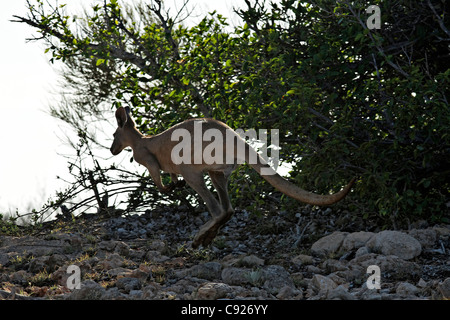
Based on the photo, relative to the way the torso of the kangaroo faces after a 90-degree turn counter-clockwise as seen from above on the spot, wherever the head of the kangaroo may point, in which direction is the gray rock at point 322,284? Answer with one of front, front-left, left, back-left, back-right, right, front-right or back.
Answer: front-left

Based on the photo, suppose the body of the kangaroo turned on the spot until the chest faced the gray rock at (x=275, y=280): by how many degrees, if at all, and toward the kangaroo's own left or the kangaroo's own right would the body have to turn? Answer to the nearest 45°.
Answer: approximately 135° to the kangaroo's own left

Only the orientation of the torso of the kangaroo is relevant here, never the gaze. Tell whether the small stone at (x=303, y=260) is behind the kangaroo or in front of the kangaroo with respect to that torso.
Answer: behind

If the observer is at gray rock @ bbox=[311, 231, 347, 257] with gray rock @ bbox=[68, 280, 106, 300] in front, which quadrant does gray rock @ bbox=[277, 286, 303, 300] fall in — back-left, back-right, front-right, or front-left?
front-left

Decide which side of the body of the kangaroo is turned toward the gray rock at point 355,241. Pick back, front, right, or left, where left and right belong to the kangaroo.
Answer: back

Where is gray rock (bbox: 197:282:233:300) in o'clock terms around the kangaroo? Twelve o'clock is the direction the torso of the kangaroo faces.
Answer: The gray rock is roughly at 9 o'clock from the kangaroo.

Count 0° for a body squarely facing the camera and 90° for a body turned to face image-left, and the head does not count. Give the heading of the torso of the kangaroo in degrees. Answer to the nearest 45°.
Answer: approximately 90°

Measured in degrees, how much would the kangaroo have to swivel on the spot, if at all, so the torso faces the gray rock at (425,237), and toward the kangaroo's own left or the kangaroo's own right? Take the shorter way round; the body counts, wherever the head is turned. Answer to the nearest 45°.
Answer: approximately 180°

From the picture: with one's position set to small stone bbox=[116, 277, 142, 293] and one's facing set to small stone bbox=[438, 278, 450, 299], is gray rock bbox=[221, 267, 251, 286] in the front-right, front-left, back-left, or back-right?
front-left

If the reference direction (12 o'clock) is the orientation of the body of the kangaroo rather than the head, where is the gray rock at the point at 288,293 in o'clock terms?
The gray rock is roughly at 8 o'clock from the kangaroo.

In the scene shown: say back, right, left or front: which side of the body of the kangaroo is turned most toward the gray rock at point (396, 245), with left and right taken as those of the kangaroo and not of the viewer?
back

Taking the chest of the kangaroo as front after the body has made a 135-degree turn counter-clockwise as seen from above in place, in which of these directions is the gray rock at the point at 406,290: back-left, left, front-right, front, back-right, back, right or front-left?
front

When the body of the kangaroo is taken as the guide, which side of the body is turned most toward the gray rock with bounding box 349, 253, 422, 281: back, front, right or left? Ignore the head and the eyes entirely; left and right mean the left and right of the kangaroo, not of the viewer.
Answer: back
